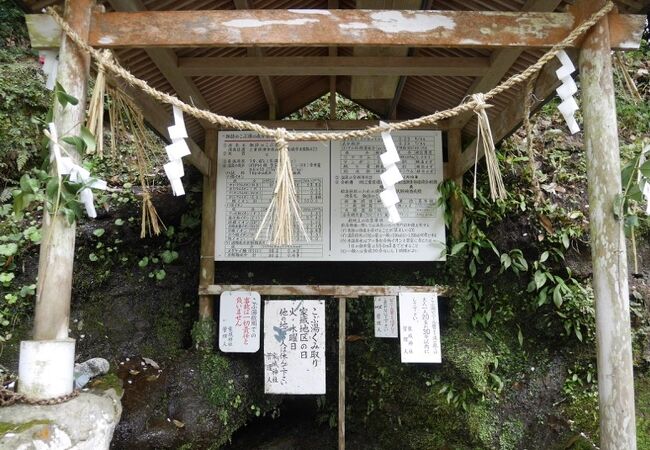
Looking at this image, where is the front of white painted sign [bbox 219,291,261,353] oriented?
toward the camera

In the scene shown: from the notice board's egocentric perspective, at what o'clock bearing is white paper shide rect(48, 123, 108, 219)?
The white paper shide is roughly at 1 o'clock from the notice board.

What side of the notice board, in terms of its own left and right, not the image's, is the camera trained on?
front

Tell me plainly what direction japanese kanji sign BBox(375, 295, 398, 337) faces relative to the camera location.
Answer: facing the viewer

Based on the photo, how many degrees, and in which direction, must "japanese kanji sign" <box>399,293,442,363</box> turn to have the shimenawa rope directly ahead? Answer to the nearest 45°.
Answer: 0° — it already faces it

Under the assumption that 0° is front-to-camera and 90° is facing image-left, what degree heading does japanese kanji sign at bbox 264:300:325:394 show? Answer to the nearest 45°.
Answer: approximately 0°

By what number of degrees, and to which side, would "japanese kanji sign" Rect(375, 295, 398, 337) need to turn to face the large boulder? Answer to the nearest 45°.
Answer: approximately 45° to its right

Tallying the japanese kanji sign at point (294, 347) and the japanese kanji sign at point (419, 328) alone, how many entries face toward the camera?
2

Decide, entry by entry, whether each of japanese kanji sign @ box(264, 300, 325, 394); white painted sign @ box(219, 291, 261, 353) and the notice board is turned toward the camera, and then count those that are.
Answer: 3

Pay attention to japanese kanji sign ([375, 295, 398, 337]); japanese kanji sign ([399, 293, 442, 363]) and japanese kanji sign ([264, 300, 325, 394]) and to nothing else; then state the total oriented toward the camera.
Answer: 3
